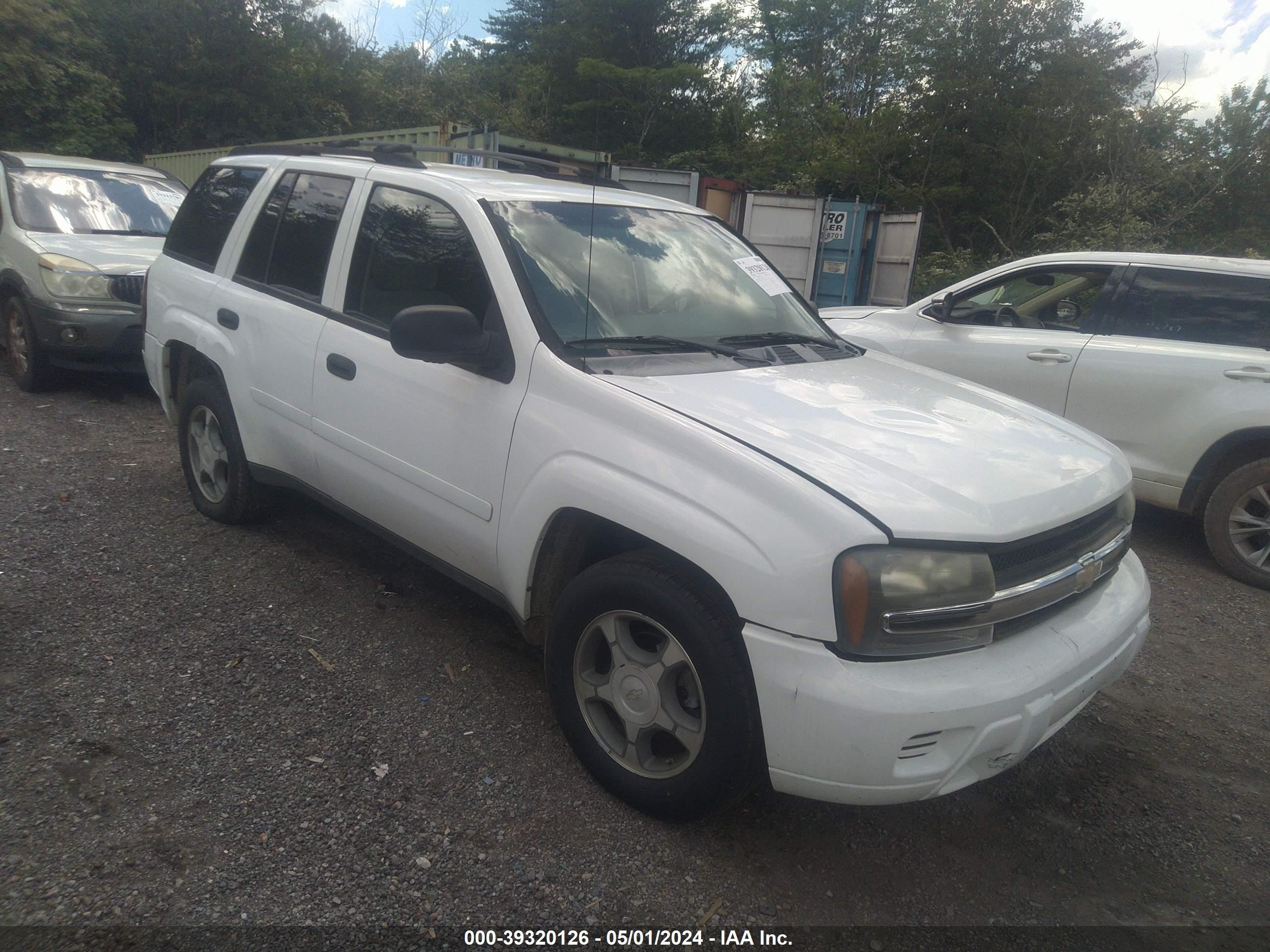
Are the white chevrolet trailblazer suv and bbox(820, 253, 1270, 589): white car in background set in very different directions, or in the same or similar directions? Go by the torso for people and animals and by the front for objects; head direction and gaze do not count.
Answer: very different directions

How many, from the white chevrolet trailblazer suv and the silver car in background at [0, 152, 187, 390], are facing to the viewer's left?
0

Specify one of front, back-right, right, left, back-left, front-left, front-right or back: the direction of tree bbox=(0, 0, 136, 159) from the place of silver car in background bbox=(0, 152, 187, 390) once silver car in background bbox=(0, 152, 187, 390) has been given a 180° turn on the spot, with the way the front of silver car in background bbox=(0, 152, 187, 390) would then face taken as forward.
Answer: front-right

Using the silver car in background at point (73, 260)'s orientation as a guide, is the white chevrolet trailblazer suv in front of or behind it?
in front

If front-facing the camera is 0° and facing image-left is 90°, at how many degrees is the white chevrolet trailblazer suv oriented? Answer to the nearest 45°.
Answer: approximately 315°

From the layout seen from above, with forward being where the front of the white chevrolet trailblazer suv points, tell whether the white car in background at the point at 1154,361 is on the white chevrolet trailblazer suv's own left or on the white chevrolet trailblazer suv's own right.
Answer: on the white chevrolet trailblazer suv's own left

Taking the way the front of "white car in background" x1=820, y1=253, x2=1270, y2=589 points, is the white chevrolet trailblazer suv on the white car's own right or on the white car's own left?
on the white car's own left

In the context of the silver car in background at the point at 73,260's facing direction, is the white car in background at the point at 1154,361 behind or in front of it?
in front

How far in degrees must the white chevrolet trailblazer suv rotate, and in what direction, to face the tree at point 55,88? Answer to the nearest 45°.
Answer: approximately 180°

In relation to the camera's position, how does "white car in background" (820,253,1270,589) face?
facing away from the viewer and to the left of the viewer
